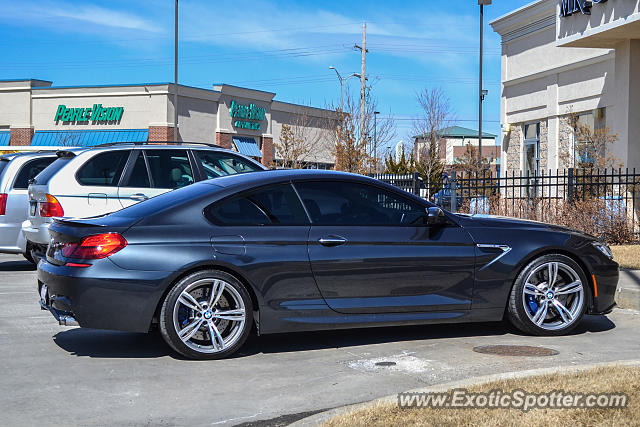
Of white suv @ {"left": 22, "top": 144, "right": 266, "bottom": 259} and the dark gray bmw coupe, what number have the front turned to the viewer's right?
2

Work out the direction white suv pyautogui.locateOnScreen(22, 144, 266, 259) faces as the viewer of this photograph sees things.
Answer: facing to the right of the viewer

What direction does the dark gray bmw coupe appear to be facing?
to the viewer's right

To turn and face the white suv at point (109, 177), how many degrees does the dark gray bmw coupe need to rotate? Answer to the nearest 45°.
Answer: approximately 135° to its left

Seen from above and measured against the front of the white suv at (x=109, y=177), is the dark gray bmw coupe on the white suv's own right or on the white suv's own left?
on the white suv's own right
